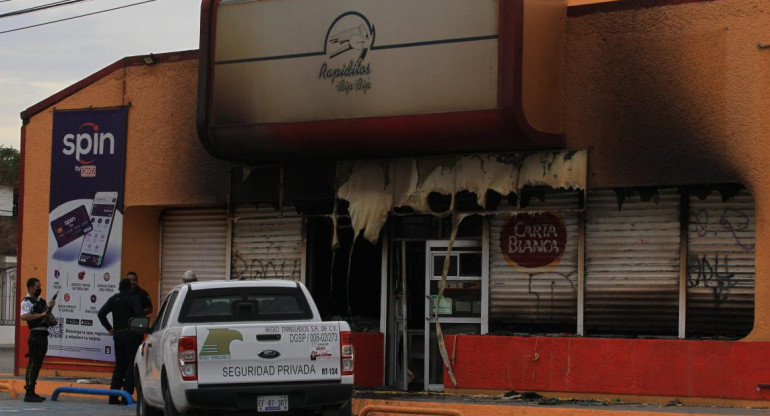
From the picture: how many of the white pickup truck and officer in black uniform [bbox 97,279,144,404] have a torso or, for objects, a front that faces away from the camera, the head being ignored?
2

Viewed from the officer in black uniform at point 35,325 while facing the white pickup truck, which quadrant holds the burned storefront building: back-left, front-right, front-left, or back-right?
front-left

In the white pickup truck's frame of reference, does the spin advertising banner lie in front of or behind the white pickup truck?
in front

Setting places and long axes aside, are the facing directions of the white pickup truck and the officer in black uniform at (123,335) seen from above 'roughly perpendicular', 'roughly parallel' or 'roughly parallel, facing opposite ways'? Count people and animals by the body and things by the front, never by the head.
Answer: roughly parallel

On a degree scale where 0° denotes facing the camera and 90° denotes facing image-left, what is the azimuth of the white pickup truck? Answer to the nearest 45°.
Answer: approximately 180°

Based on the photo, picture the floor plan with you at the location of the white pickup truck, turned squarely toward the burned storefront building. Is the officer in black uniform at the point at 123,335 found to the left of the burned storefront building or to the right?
left

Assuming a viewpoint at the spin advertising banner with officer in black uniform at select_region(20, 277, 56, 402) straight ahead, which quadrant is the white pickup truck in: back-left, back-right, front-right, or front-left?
front-left

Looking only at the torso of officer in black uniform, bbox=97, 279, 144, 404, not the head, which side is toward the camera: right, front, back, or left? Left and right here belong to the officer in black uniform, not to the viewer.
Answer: back

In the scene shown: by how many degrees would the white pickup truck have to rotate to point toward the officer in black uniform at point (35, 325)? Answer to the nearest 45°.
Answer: approximately 45° to its left

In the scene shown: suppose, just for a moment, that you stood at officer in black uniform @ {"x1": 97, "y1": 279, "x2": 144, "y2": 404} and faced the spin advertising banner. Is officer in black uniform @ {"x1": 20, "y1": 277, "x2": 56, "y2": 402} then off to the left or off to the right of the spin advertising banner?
left
